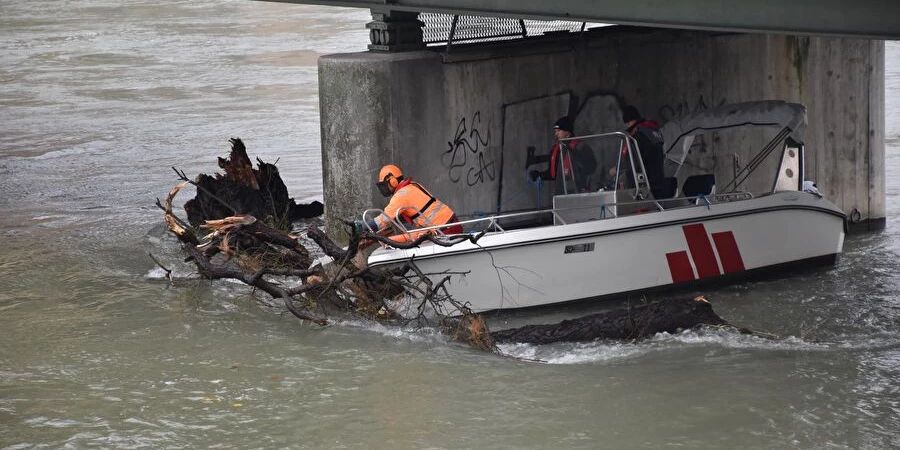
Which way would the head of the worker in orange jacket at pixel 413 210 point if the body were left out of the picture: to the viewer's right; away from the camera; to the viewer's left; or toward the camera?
to the viewer's left

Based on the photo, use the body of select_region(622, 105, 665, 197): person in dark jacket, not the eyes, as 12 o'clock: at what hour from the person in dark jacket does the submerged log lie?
The submerged log is roughly at 9 o'clock from the person in dark jacket.

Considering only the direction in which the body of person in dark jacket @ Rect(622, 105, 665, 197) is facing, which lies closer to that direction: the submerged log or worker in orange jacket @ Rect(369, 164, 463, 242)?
the worker in orange jacket

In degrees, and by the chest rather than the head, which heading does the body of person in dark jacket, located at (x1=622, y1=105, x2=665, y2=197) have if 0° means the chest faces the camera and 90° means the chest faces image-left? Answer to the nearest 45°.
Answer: approximately 90°

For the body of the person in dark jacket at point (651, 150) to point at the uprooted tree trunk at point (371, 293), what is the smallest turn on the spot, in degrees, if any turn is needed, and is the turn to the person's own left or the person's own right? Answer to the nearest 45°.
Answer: approximately 45° to the person's own left
